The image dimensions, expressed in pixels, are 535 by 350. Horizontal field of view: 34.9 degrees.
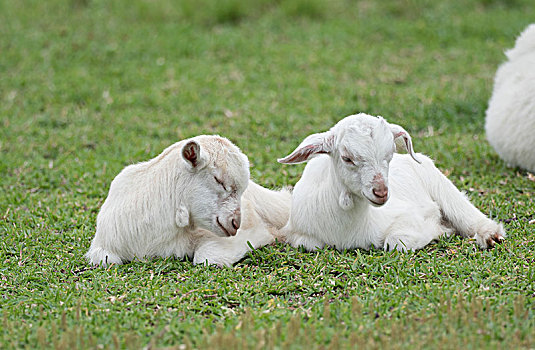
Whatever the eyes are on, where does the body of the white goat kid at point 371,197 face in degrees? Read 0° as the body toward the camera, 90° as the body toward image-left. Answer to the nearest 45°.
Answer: approximately 45°

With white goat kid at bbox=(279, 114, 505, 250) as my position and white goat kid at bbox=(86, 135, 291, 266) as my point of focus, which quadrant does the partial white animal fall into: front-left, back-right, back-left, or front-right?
back-right

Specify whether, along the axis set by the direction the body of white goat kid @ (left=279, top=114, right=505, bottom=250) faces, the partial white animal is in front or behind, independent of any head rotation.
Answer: behind

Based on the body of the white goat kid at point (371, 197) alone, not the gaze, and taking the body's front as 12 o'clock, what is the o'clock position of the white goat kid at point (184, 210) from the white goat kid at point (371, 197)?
the white goat kid at point (184, 210) is roughly at 1 o'clock from the white goat kid at point (371, 197).

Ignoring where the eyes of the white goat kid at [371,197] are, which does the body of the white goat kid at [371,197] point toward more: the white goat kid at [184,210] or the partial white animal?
the white goat kid
